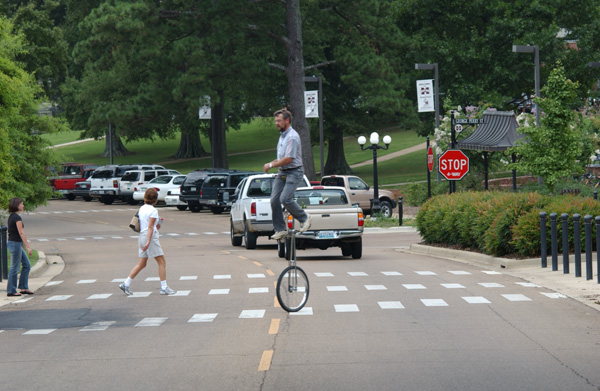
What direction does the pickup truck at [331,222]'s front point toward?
away from the camera

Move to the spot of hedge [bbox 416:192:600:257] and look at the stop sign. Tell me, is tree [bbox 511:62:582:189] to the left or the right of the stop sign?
right
